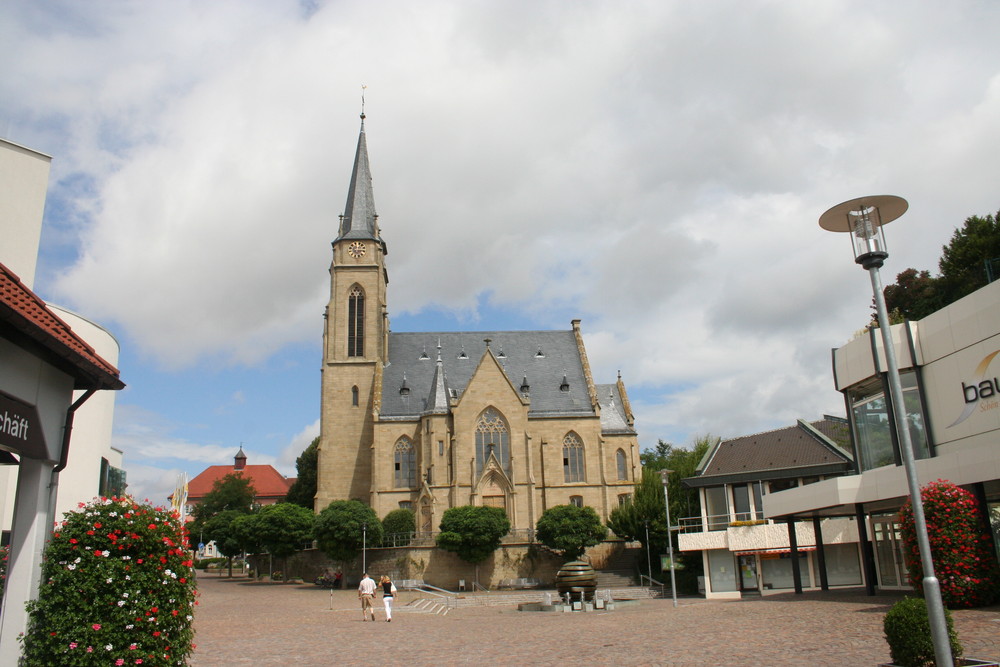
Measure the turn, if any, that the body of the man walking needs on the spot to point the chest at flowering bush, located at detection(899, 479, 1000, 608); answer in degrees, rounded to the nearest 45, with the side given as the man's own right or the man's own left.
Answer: approximately 135° to the man's own right

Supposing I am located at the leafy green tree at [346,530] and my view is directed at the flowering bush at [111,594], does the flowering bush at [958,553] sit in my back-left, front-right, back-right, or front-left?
front-left

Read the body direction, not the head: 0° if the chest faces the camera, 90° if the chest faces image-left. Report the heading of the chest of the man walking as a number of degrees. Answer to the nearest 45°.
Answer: approximately 180°

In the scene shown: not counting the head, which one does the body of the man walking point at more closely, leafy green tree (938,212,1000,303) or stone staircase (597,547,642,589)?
the stone staircase

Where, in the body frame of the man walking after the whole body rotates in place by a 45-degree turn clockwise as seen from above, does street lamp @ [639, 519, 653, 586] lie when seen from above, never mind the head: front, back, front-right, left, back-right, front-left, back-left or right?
front

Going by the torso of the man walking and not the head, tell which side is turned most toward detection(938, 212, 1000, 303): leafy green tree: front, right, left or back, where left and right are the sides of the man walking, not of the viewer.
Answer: right

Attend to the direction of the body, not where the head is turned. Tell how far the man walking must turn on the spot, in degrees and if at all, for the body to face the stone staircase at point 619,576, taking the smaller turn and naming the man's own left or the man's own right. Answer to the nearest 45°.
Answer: approximately 45° to the man's own right

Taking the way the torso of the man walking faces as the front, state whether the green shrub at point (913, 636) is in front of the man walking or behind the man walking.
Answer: behind

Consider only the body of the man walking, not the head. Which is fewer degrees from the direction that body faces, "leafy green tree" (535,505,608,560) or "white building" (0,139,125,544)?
the leafy green tree

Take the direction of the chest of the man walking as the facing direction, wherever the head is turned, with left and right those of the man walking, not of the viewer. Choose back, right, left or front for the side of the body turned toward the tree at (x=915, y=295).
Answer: right

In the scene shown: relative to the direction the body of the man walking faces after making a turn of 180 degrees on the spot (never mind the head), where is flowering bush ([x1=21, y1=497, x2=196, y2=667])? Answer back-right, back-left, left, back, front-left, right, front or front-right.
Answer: front

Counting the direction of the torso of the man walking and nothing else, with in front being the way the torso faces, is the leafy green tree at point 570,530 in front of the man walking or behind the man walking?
in front

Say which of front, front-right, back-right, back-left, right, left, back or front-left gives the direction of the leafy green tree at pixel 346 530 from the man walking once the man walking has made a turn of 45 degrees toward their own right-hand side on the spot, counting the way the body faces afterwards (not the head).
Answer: front-left

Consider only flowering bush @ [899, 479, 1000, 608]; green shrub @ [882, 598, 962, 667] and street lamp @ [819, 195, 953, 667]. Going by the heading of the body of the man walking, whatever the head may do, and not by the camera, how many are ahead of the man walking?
0

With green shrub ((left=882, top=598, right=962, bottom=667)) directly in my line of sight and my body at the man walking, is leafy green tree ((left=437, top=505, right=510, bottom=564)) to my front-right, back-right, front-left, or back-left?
back-left
